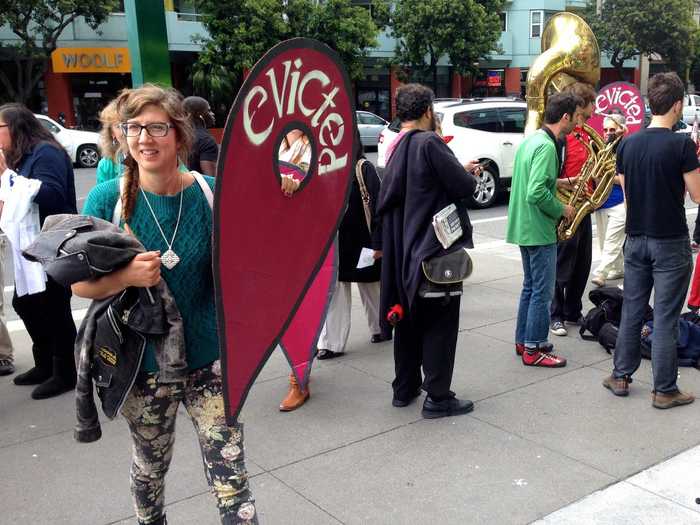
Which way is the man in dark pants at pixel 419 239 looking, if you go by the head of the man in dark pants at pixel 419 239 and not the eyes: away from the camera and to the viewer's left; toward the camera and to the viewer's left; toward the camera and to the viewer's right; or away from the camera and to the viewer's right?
away from the camera and to the viewer's right

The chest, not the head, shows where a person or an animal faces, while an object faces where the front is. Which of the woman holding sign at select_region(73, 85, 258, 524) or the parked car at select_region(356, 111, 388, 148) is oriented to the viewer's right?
the parked car

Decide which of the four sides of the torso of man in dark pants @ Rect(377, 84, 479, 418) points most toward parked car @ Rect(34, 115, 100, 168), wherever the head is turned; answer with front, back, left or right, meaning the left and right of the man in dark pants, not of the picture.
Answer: left

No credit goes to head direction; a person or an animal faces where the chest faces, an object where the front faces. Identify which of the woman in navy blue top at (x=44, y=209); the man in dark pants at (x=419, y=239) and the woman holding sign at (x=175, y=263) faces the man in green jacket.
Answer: the man in dark pants

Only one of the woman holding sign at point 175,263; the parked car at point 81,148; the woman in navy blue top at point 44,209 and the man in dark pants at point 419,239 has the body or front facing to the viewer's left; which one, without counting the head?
the woman in navy blue top

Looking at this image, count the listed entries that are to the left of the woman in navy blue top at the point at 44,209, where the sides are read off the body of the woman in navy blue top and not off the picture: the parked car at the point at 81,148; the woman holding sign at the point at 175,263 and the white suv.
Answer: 1

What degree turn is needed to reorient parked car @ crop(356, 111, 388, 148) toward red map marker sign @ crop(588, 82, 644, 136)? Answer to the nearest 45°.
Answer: approximately 90° to its right

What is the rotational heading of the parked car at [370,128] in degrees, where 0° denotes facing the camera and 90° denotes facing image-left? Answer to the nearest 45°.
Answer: approximately 270°

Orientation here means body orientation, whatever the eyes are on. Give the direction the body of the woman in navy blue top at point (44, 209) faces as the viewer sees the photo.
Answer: to the viewer's left
